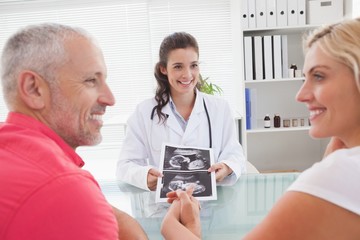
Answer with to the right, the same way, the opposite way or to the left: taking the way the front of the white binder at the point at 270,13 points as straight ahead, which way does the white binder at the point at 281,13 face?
the same way

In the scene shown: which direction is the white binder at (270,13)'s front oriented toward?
toward the camera

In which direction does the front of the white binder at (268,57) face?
toward the camera

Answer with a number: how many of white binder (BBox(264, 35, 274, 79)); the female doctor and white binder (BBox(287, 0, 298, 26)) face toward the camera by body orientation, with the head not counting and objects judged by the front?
3

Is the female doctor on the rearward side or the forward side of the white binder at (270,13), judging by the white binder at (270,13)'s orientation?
on the forward side

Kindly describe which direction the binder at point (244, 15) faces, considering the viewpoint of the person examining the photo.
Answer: facing the viewer

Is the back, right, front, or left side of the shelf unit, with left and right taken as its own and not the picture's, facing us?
front

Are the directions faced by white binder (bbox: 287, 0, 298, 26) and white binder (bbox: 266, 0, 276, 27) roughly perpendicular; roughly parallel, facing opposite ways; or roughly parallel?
roughly parallel

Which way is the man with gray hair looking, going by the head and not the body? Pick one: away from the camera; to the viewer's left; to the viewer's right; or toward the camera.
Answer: to the viewer's right

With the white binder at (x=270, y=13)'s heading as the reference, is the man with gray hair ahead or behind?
ahead

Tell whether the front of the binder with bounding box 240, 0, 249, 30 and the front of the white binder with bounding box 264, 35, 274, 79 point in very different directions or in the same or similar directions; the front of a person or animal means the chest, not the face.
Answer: same or similar directions

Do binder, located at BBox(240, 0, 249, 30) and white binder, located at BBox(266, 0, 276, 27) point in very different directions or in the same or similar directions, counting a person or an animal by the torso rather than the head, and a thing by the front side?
same or similar directions

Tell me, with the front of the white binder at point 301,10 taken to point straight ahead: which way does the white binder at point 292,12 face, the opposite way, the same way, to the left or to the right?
the same way

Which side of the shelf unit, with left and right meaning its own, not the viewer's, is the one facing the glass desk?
front
